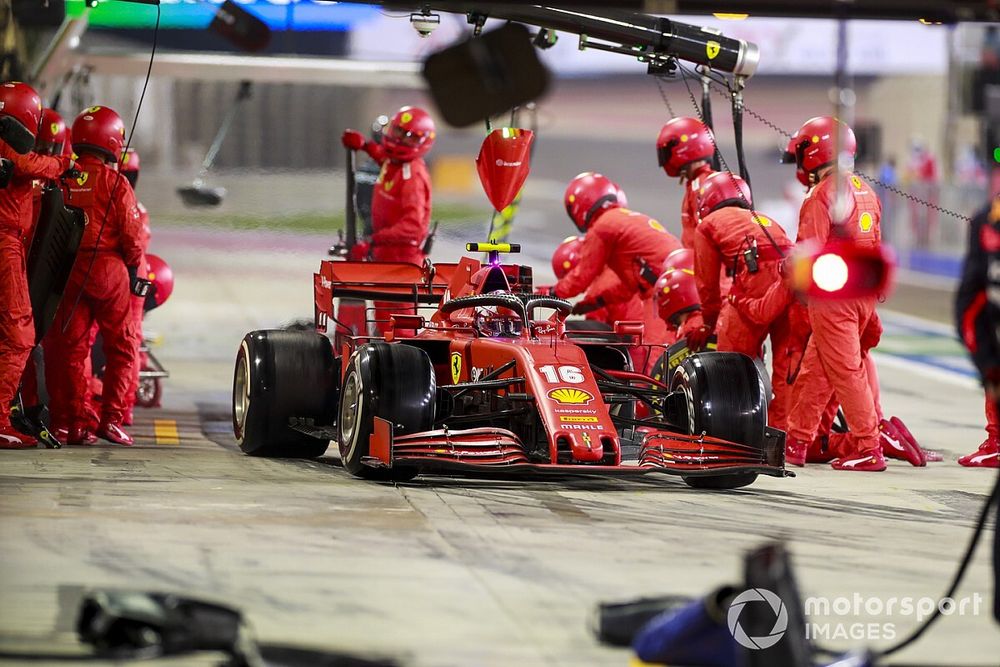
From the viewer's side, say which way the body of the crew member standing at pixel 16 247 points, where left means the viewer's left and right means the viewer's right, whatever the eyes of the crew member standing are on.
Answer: facing to the right of the viewer

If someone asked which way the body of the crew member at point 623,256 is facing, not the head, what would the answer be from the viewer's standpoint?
to the viewer's left

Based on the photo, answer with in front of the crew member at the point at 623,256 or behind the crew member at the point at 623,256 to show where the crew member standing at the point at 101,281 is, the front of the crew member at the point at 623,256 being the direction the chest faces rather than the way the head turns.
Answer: in front

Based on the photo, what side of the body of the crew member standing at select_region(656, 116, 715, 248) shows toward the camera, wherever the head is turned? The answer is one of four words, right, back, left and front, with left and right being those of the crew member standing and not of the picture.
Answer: left

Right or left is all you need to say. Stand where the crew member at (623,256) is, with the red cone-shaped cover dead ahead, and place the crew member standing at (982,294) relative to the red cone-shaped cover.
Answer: left

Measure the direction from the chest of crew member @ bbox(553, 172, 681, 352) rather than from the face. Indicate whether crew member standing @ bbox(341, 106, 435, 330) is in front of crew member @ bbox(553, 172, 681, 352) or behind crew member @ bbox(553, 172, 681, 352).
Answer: in front

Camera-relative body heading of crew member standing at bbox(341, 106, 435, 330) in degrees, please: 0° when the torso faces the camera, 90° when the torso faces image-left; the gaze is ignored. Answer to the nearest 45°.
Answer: approximately 45°

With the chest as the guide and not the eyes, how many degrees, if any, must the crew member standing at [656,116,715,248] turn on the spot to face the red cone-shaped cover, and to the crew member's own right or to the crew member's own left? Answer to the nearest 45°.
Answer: approximately 45° to the crew member's own left

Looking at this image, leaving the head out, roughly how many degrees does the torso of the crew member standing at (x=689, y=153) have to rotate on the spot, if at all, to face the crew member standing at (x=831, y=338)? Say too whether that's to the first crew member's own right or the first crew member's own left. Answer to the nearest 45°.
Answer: approximately 135° to the first crew member's own left

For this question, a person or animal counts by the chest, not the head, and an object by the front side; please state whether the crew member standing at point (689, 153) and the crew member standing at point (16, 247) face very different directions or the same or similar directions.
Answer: very different directions

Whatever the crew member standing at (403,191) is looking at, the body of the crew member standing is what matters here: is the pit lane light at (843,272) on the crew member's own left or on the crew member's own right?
on the crew member's own left

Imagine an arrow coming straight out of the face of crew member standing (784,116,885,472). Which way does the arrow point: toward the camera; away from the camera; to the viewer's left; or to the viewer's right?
to the viewer's left
